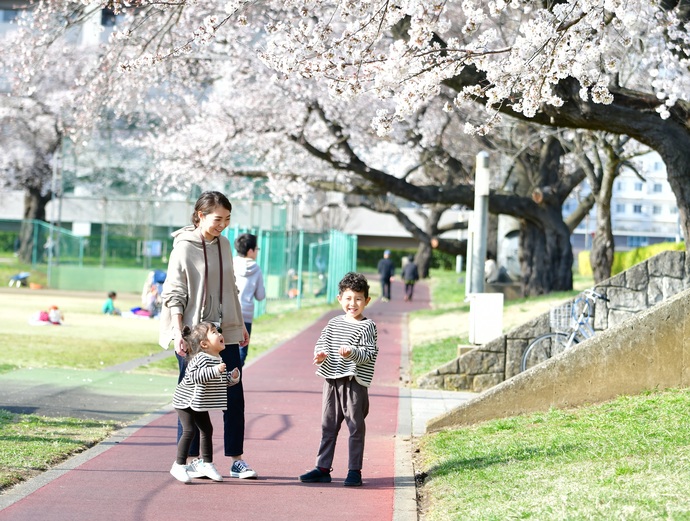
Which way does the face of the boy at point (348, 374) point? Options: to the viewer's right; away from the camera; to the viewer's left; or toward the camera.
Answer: toward the camera

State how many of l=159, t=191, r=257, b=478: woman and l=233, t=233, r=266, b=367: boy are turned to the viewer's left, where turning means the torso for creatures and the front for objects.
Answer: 0

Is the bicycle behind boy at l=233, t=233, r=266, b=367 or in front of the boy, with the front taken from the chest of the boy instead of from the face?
in front

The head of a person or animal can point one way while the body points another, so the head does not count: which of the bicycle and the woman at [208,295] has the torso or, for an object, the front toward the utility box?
the bicycle

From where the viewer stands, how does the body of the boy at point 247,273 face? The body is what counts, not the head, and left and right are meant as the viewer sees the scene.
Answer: facing away from the viewer and to the right of the viewer

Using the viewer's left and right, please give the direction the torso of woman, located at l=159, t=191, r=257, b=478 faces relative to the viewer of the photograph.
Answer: facing the viewer and to the right of the viewer

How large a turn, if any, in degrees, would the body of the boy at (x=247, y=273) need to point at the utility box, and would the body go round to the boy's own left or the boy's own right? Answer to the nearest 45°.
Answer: approximately 45° to the boy's own right

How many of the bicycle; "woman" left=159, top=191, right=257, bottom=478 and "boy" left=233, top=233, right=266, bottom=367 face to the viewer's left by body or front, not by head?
1

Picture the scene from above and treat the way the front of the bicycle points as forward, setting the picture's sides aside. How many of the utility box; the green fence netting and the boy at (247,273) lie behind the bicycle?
0

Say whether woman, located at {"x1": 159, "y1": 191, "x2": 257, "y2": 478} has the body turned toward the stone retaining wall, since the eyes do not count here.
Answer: no

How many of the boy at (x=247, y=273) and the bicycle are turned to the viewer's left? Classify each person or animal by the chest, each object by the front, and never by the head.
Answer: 1

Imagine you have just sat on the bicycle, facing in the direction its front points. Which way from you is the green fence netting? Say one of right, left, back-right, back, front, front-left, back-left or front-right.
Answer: front-right

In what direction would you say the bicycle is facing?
to the viewer's left

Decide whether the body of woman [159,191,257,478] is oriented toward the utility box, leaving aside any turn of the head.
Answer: no

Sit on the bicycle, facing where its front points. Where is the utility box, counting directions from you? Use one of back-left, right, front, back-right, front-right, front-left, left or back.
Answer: front

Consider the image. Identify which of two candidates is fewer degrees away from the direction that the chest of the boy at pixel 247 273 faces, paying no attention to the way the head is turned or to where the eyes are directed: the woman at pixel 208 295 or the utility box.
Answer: the utility box

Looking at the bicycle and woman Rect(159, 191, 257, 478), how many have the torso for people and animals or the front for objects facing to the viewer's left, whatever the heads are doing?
1
